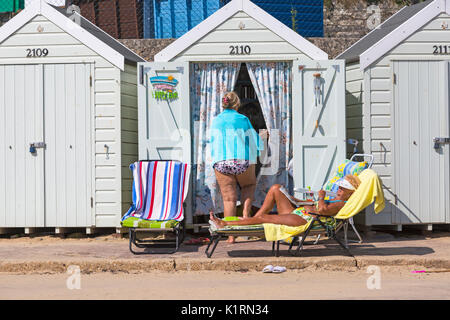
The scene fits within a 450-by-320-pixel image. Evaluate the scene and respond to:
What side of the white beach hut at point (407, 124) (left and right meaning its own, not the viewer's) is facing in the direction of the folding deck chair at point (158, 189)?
right

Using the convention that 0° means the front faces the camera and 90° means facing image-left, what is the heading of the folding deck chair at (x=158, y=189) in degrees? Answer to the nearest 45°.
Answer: approximately 0°

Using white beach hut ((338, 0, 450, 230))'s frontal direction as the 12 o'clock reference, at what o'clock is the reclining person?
The reclining person is roughly at 1 o'clock from the white beach hut.

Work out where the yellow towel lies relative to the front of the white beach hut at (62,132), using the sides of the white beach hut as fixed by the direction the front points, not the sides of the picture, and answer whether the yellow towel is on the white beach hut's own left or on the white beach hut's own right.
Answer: on the white beach hut's own left

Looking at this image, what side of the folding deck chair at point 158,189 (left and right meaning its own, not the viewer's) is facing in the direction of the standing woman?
left

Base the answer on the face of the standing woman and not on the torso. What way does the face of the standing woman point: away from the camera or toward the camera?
away from the camera

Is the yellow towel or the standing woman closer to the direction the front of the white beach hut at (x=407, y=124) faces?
the yellow towel

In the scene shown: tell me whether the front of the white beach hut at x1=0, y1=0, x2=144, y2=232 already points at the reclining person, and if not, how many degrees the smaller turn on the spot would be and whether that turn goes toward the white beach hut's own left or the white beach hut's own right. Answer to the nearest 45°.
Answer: approximately 45° to the white beach hut's own left

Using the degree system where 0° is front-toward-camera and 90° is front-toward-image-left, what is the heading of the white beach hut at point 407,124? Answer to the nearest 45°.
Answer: approximately 0°

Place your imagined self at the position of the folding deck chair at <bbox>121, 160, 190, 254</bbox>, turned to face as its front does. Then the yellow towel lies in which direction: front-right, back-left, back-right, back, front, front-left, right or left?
front-left
